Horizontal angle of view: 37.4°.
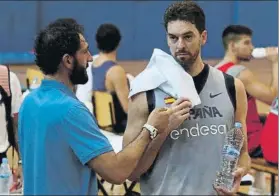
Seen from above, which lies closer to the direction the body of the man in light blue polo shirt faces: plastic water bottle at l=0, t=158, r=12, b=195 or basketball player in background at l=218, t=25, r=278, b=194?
the basketball player in background

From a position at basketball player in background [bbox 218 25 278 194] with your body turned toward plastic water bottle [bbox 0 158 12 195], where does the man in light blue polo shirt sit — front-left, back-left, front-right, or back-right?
front-left

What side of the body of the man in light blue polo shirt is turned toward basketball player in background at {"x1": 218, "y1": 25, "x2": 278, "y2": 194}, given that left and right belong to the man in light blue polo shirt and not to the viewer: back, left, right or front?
front

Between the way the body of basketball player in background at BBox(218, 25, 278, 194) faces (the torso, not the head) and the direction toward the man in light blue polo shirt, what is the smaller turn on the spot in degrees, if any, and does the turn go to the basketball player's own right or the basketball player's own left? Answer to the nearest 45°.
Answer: approximately 90° to the basketball player's own right

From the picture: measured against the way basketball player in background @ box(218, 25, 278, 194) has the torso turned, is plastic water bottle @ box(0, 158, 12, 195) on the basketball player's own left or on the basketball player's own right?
on the basketball player's own right

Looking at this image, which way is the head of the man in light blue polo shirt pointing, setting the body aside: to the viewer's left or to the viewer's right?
to the viewer's right

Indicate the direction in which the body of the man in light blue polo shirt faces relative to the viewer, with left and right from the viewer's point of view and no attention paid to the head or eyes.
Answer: facing away from the viewer and to the right of the viewer

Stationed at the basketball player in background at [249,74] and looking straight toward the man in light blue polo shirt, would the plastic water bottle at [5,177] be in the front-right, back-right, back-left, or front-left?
front-right
